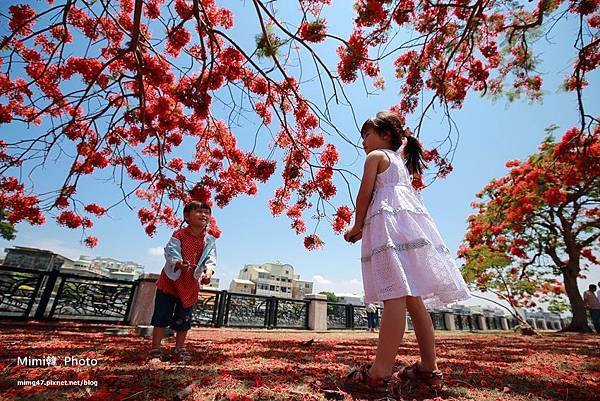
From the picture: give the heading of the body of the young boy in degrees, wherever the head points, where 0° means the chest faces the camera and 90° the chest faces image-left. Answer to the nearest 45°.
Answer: approximately 315°

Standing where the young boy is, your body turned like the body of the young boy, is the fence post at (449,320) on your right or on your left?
on your left

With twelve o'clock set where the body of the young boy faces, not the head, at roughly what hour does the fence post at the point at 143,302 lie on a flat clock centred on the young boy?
The fence post is roughly at 7 o'clock from the young boy.

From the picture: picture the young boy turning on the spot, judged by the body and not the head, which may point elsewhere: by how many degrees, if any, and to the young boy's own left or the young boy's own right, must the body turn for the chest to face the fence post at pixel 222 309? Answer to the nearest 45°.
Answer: approximately 135° to the young boy's own left

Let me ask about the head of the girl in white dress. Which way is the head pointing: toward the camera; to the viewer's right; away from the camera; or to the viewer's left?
to the viewer's left

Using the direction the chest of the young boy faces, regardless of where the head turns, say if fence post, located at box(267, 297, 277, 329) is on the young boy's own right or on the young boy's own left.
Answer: on the young boy's own left

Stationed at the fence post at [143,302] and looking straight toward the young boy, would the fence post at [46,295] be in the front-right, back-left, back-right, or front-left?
back-right

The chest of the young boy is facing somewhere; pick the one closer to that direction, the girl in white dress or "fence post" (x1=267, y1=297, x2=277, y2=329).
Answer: the girl in white dress

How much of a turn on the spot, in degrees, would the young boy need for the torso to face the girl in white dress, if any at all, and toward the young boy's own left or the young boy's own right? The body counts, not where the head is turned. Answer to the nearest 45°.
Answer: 0° — they already face them

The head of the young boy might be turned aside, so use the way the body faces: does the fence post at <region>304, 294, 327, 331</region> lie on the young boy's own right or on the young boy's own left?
on the young boy's own left
